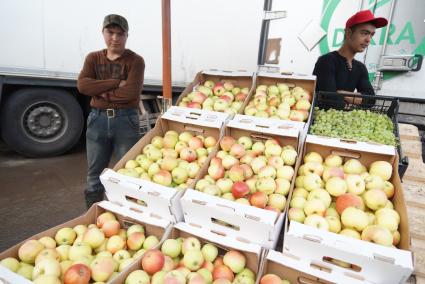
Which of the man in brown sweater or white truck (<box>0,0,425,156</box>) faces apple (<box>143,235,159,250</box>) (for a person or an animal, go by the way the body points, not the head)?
the man in brown sweater

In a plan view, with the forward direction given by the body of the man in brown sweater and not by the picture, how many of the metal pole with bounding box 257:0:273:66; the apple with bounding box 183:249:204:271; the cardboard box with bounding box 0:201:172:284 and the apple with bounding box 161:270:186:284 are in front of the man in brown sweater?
3

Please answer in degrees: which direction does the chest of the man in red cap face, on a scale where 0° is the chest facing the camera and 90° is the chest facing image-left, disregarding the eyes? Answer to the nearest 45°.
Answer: approximately 315°

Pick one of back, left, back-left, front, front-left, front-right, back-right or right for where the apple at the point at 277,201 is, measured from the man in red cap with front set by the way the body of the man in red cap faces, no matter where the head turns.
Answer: front-right

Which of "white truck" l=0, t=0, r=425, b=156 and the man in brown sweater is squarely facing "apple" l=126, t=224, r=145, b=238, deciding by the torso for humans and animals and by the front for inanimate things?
the man in brown sweater

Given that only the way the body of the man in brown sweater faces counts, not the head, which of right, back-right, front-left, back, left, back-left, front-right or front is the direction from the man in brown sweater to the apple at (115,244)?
front

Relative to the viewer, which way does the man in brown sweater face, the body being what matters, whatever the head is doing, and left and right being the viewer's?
facing the viewer

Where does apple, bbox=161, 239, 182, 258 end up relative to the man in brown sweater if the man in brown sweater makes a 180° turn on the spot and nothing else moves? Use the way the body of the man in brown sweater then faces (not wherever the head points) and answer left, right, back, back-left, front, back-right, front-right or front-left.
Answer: back

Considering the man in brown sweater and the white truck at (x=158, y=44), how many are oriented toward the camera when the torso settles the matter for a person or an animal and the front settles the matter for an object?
1

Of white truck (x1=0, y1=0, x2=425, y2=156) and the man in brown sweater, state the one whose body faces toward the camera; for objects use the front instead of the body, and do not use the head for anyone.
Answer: the man in brown sweater

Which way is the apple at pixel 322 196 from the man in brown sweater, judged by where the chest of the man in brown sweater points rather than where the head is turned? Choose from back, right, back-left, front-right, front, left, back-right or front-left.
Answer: front-left

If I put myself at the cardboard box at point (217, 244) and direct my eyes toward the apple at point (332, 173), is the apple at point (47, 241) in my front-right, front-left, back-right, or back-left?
back-left

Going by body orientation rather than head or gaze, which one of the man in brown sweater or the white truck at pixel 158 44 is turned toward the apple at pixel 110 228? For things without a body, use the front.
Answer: the man in brown sweater

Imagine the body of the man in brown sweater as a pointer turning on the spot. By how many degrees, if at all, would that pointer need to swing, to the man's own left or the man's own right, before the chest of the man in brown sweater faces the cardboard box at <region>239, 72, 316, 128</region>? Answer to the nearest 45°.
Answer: approximately 90° to the man's own left

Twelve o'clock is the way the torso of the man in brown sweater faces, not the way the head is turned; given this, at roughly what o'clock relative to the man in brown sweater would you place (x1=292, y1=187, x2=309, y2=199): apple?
The apple is roughly at 11 o'clock from the man in brown sweater.
